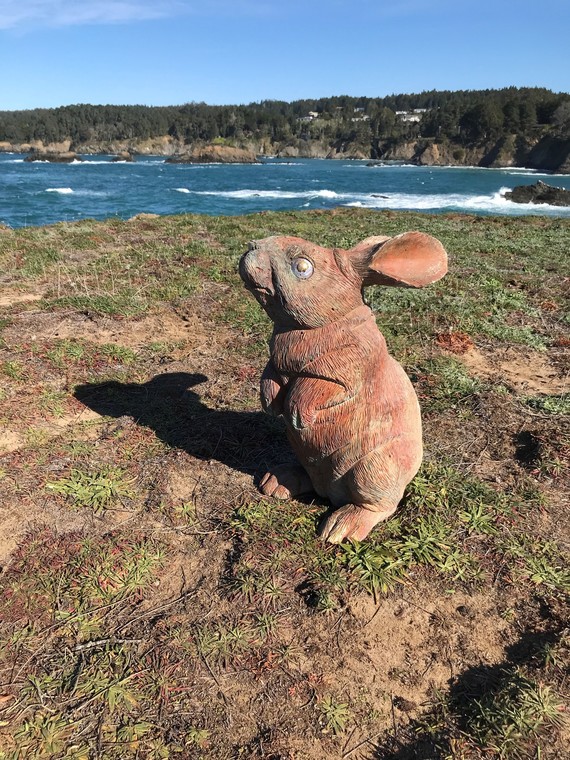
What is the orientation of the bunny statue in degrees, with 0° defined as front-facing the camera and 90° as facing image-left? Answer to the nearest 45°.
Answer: approximately 45°

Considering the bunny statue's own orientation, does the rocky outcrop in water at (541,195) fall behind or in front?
behind
